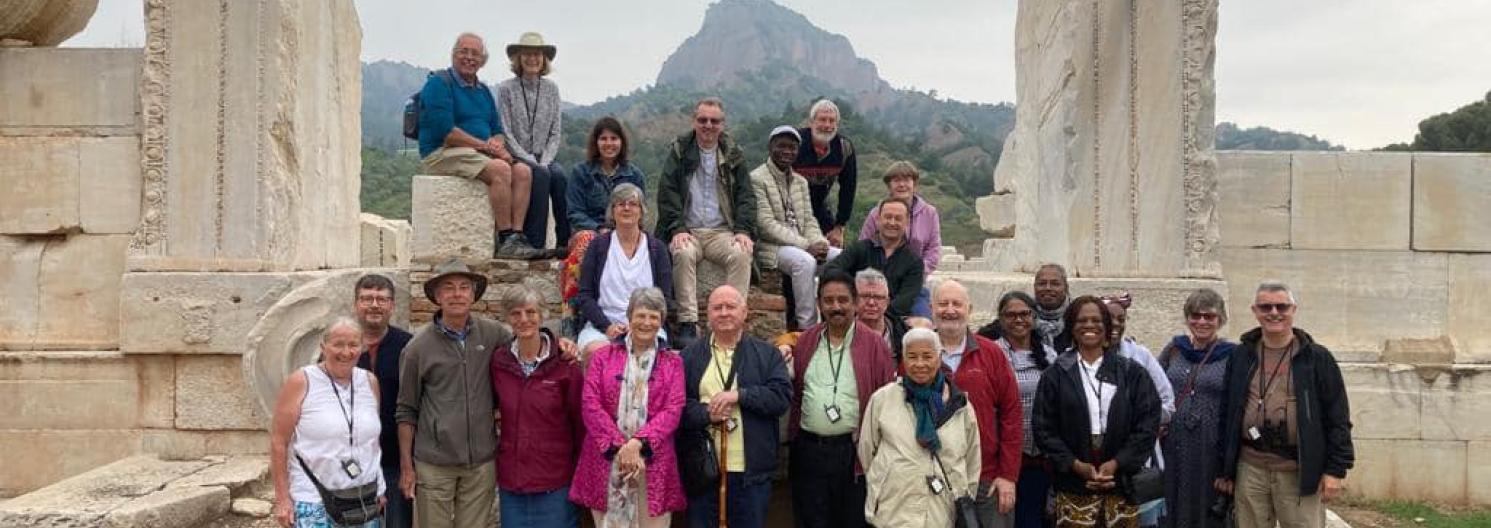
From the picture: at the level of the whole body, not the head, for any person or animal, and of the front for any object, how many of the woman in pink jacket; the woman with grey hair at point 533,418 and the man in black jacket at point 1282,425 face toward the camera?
3

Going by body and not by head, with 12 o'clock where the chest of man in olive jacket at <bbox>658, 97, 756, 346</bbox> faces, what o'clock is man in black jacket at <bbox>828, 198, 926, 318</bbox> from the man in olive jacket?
The man in black jacket is roughly at 10 o'clock from the man in olive jacket.

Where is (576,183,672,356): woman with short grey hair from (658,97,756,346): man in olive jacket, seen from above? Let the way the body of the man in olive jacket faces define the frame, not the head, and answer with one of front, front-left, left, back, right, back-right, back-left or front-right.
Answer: front-right

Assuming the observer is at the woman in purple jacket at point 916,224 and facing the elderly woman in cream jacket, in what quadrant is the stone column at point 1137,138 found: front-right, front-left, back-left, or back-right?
back-left

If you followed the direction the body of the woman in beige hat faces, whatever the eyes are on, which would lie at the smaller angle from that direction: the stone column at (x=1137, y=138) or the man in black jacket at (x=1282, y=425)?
the man in black jacket

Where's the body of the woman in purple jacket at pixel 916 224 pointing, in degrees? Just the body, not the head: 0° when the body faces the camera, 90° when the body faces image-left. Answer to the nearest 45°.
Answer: approximately 0°

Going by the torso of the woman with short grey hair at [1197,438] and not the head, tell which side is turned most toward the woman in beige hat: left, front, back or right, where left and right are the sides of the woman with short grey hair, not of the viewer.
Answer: right

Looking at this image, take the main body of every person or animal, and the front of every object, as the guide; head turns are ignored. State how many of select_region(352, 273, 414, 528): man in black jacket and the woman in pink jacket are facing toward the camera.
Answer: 2

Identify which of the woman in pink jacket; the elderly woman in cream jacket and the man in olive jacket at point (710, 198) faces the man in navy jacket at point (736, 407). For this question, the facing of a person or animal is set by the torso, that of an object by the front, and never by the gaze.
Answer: the man in olive jacket

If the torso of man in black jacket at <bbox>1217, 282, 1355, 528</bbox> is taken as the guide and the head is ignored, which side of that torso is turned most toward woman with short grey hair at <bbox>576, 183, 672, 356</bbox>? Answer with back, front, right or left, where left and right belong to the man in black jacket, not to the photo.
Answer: right
